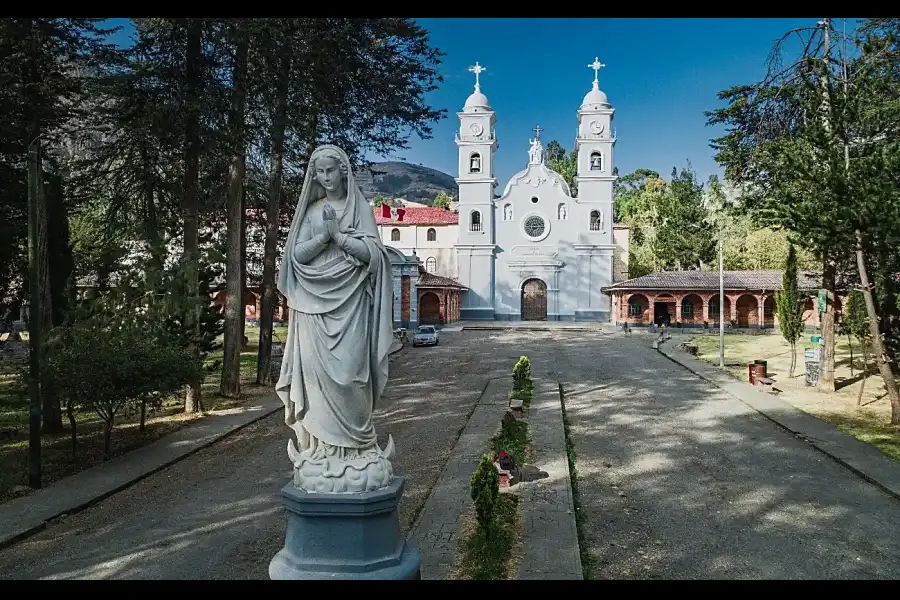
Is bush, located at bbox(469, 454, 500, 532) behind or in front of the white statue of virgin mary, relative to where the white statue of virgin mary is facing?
behind

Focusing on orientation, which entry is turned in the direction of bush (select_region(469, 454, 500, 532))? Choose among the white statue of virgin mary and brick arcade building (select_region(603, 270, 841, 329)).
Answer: the brick arcade building

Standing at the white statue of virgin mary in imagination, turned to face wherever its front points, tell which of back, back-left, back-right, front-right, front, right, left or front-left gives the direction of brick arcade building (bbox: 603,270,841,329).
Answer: back-left

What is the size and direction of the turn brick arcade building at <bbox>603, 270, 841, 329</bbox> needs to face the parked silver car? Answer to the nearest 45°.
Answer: approximately 45° to its right

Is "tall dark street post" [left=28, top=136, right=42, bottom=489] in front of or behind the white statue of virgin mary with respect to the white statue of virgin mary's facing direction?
behind

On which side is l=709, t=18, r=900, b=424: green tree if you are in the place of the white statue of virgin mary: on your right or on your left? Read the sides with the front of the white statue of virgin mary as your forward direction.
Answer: on your left

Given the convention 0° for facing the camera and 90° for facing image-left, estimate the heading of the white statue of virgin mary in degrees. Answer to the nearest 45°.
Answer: approximately 0°

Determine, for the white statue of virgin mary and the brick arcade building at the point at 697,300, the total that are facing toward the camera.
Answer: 2
